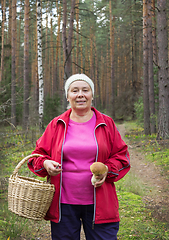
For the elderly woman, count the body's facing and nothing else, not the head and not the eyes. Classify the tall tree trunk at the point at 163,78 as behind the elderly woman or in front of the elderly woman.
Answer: behind

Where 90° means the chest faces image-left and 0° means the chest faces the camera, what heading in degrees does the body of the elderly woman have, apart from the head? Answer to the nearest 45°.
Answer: approximately 0°
